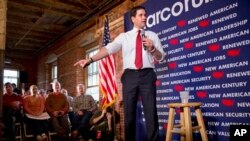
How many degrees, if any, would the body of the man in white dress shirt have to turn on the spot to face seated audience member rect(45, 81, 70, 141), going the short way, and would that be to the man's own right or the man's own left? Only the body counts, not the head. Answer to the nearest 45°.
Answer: approximately 135° to the man's own right

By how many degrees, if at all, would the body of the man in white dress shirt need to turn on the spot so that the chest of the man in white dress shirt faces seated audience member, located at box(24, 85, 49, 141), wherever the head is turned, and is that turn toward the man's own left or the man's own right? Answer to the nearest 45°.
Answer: approximately 135° to the man's own right

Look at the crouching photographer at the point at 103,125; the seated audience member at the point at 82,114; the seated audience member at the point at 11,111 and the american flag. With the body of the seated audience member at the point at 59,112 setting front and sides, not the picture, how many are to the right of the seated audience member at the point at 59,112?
1

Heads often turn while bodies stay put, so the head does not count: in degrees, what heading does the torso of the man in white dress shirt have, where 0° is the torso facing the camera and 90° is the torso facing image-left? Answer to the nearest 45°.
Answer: approximately 0°

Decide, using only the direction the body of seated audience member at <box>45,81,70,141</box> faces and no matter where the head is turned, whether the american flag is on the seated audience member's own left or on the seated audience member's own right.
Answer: on the seated audience member's own left

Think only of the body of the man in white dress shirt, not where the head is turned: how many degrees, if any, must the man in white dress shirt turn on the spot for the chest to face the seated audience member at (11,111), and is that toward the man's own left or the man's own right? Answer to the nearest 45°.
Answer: approximately 135° to the man's own right

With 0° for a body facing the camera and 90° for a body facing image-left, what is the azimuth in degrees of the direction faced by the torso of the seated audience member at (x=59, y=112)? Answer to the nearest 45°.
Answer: approximately 0°

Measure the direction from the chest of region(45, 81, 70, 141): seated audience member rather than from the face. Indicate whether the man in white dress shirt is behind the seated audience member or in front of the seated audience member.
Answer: in front
